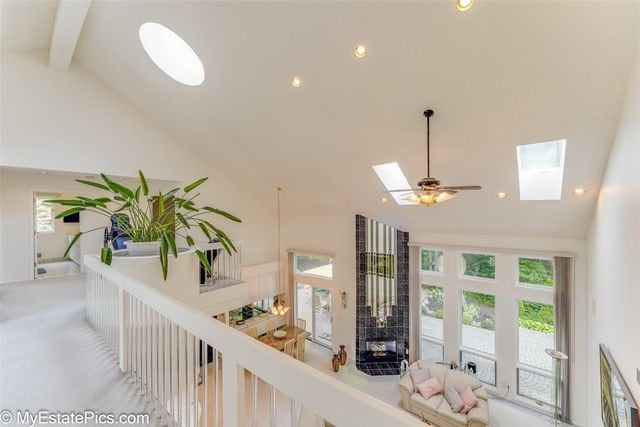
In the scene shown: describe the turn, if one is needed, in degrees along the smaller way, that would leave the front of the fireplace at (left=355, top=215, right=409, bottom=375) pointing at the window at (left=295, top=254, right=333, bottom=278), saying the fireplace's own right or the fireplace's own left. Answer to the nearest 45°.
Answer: approximately 90° to the fireplace's own right

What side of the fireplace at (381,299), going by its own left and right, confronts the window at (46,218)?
right

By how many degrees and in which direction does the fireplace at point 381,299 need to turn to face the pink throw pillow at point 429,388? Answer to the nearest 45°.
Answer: approximately 45° to its left

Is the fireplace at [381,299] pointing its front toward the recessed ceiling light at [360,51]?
yes

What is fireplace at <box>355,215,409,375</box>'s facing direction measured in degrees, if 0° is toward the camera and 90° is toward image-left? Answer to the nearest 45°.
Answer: approximately 0°

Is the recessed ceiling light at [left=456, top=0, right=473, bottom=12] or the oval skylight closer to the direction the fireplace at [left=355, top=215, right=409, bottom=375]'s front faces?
the recessed ceiling light

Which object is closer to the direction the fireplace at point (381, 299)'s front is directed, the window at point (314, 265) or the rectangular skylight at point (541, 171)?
the rectangular skylight

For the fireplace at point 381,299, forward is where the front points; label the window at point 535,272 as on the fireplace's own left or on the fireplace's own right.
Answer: on the fireplace's own left

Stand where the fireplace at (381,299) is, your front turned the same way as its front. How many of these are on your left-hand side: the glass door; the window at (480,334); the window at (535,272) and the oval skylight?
2

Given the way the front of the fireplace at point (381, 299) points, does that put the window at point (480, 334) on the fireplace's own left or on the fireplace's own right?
on the fireplace's own left
